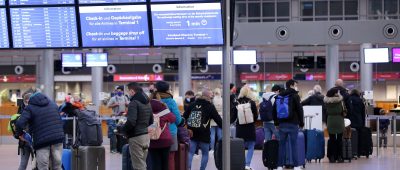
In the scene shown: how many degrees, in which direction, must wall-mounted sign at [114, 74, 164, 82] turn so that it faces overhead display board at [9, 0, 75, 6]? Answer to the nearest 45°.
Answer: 0° — it already faces it

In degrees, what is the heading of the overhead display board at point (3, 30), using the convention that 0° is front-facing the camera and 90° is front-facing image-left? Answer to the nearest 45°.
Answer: approximately 0°

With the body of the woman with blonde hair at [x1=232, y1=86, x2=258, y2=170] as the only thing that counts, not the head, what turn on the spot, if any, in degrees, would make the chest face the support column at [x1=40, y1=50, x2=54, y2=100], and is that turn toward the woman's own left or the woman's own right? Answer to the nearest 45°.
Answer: approximately 45° to the woman's own left

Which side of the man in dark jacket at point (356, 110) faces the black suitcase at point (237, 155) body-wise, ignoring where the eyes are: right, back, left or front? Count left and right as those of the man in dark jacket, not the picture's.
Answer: back

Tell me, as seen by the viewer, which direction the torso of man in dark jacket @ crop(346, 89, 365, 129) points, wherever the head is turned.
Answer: away from the camera
